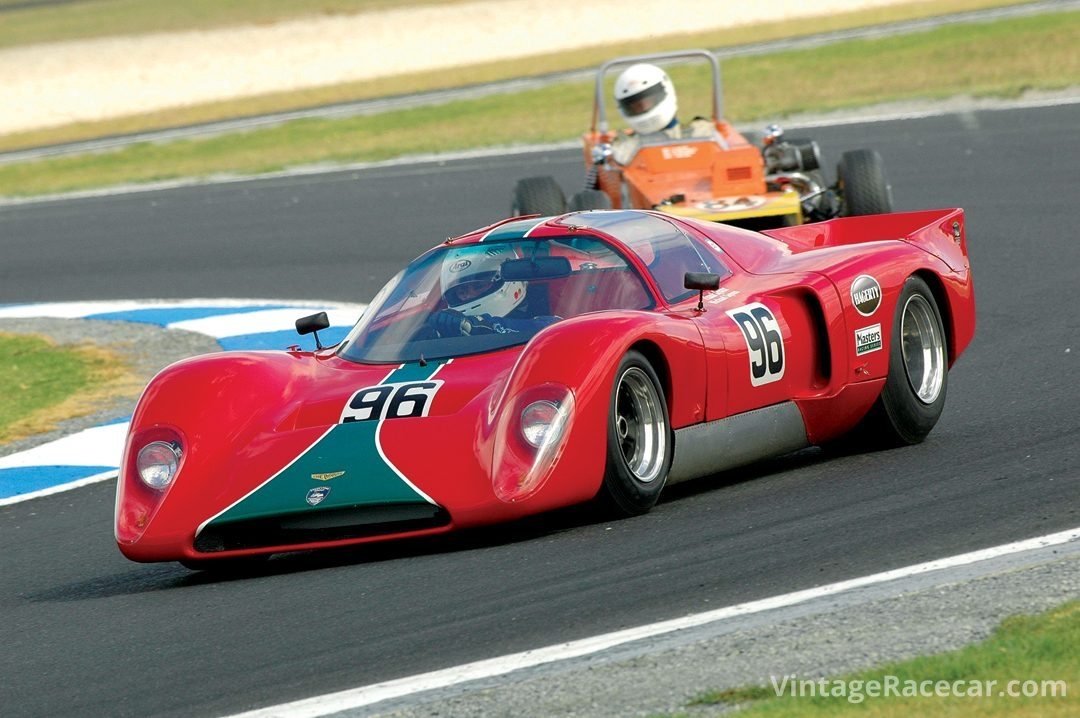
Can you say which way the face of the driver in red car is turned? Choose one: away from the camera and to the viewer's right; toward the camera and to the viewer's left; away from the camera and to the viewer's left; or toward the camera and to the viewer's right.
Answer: toward the camera and to the viewer's left

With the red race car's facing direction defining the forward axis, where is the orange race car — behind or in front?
behind

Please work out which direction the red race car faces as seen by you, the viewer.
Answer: facing the viewer and to the left of the viewer

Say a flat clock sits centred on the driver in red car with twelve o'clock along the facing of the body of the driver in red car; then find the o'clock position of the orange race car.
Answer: The orange race car is roughly at 5 o'clock from the driver in red car.

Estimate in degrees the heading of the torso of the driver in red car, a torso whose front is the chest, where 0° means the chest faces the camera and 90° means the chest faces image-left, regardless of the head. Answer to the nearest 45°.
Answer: approximately 45°
